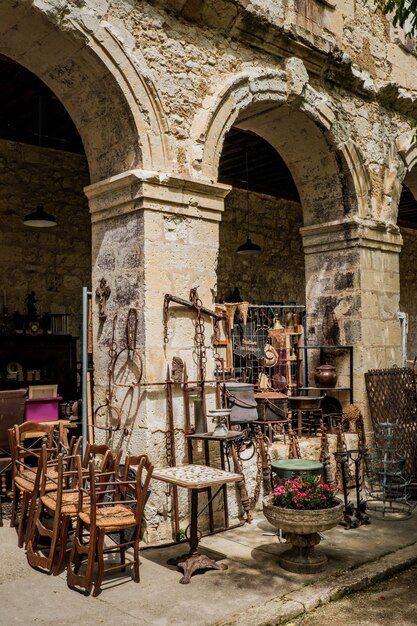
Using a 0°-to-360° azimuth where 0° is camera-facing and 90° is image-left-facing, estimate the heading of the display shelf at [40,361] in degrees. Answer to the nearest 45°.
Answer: approximately 0°

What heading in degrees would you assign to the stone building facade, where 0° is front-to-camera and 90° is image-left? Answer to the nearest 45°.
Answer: approximately 315°

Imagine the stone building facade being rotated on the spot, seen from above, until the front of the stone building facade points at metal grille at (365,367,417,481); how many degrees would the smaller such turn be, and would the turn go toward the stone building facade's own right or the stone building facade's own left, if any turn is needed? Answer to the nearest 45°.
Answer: approximately 90° to the stone building facade's own left

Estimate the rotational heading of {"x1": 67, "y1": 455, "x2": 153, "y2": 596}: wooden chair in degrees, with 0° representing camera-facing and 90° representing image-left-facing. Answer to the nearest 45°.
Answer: approximately 45°

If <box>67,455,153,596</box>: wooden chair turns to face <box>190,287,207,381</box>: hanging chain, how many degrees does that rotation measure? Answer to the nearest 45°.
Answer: approximately 180°

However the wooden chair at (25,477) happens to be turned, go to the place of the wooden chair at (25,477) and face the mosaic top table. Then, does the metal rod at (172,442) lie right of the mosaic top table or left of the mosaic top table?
left

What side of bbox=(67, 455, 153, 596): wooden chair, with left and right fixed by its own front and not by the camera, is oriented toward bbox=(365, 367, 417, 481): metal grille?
back
